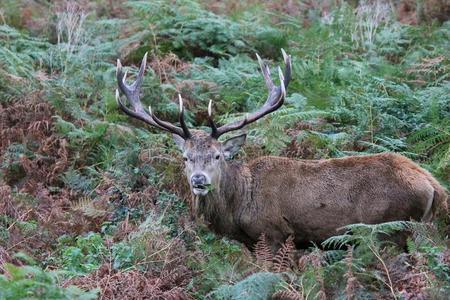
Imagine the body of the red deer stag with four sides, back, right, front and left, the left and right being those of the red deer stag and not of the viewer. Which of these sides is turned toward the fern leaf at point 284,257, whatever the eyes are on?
left

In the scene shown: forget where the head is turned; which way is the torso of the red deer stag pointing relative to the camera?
to the viewer's left
